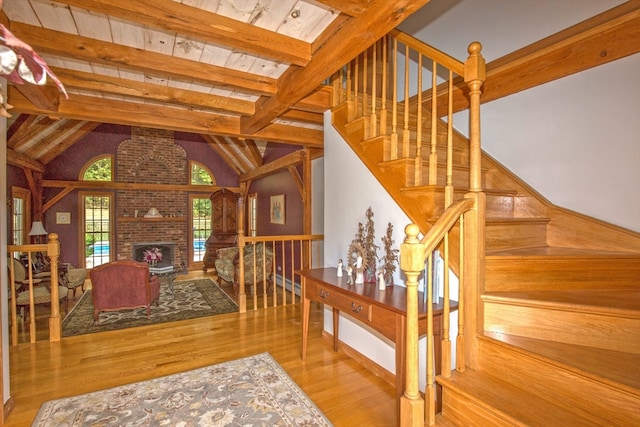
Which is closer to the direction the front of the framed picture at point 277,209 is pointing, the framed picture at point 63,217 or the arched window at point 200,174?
the framed picture

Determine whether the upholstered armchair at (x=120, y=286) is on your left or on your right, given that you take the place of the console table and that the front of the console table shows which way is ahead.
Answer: on your right

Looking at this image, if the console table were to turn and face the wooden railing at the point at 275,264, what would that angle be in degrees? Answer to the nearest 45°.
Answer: approximately 90° to its right

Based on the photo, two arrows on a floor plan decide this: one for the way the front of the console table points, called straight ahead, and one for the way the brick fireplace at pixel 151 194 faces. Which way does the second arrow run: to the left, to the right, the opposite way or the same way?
to the left

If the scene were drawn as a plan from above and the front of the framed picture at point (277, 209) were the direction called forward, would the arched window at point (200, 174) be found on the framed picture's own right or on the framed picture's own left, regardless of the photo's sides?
on the framed picture's own right

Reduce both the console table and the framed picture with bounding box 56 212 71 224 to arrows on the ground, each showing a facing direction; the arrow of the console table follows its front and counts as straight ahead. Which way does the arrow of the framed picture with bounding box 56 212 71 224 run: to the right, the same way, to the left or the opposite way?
to the left

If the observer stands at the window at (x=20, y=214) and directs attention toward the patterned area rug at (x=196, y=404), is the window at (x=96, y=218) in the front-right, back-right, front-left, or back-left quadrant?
back-left

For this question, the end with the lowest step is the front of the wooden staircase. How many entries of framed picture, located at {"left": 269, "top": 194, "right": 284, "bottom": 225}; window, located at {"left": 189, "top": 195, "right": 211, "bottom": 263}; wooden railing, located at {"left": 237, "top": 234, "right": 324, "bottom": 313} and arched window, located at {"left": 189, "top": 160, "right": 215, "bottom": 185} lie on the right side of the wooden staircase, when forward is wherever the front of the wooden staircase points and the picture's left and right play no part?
4

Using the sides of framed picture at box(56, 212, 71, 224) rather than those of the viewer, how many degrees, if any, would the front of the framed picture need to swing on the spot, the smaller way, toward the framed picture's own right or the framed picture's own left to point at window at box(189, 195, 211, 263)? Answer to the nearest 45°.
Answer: approximately 90° to the framed picture's own left
